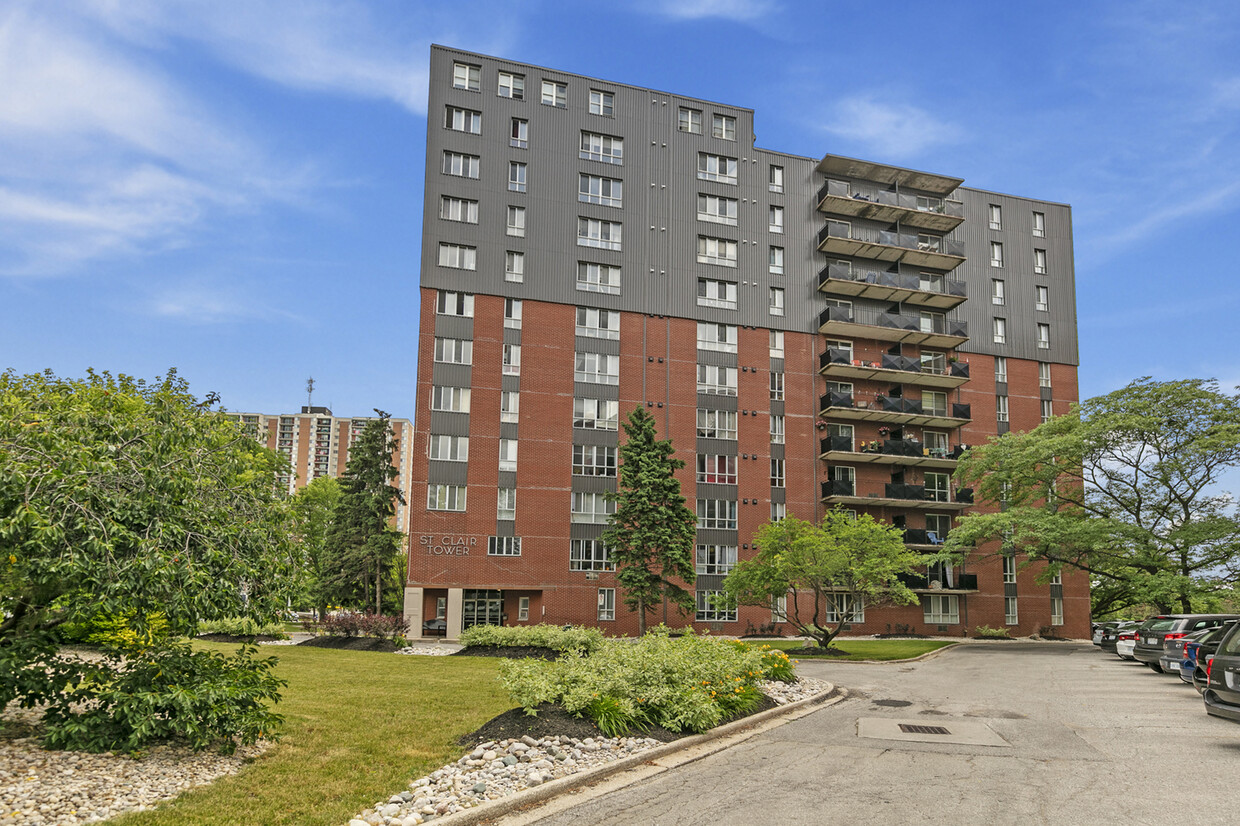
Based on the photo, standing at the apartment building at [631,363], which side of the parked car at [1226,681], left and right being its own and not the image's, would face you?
left

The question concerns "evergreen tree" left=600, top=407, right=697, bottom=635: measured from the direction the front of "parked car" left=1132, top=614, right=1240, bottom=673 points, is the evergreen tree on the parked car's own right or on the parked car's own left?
on the parked car's own left

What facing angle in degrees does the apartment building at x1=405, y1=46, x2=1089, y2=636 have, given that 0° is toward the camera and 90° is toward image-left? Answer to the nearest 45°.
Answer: approximately 315°

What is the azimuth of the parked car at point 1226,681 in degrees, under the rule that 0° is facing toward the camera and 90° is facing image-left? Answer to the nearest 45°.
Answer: approximately 225°

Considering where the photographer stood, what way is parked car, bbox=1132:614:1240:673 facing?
facing away from the viewer and to the right of the viewer

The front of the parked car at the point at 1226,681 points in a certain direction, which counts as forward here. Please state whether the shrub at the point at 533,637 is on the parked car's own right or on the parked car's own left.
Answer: on the parked car's own left

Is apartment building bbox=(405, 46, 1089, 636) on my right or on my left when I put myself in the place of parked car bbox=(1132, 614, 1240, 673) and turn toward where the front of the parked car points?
on my left

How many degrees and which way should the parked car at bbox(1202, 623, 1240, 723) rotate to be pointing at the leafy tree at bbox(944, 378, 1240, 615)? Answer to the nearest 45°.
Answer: approximately 45° to its left

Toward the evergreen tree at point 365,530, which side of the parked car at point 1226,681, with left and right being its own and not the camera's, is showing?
left
